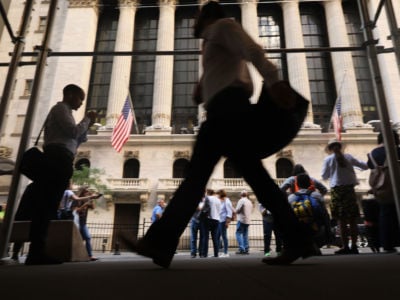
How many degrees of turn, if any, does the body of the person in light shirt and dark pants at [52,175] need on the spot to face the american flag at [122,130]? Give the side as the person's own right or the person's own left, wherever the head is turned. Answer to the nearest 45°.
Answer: approximately 90° to the person's own left

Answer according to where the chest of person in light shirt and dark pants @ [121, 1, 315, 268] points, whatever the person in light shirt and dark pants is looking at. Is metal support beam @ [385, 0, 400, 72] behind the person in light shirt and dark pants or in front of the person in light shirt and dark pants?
behind

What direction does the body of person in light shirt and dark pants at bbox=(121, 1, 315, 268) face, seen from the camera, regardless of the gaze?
to the viewer's left

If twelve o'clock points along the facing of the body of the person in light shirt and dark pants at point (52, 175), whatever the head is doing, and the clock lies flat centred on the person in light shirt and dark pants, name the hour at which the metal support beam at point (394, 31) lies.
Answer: The metal support beam is roughly at 1 o'clock from the person in light shirt and dark pants.

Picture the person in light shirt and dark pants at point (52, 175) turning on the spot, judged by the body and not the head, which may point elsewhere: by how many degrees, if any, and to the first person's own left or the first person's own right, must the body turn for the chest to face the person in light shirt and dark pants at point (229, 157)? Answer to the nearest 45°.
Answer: approximately 45° to the first person's own right

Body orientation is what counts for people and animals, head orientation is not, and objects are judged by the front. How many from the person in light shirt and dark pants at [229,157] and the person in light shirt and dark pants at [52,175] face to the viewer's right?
1

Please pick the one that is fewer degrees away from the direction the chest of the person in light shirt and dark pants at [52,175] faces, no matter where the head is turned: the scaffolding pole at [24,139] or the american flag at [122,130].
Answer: the american flag

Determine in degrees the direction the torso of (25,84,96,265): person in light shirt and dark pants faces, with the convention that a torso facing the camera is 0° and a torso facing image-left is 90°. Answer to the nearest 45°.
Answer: approximately 270°

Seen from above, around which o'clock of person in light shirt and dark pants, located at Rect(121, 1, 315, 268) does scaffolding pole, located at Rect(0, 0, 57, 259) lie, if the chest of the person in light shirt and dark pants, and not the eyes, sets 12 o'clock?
The scaffolding pole is roughly at 1 o'clock from the person in light shirt and dark pants.

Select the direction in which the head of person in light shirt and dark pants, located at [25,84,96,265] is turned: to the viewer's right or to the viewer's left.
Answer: to the viewer's right

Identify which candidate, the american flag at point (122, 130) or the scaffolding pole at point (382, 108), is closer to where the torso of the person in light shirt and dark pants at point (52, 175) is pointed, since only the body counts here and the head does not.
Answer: the scaffolding pole

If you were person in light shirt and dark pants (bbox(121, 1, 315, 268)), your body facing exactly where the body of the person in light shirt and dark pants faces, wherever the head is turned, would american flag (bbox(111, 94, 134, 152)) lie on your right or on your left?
on your right

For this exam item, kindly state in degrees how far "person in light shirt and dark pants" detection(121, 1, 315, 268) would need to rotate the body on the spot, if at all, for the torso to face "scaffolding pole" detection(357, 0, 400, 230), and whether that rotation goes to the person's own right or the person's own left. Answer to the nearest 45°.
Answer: approximately 135° to the person's own right
